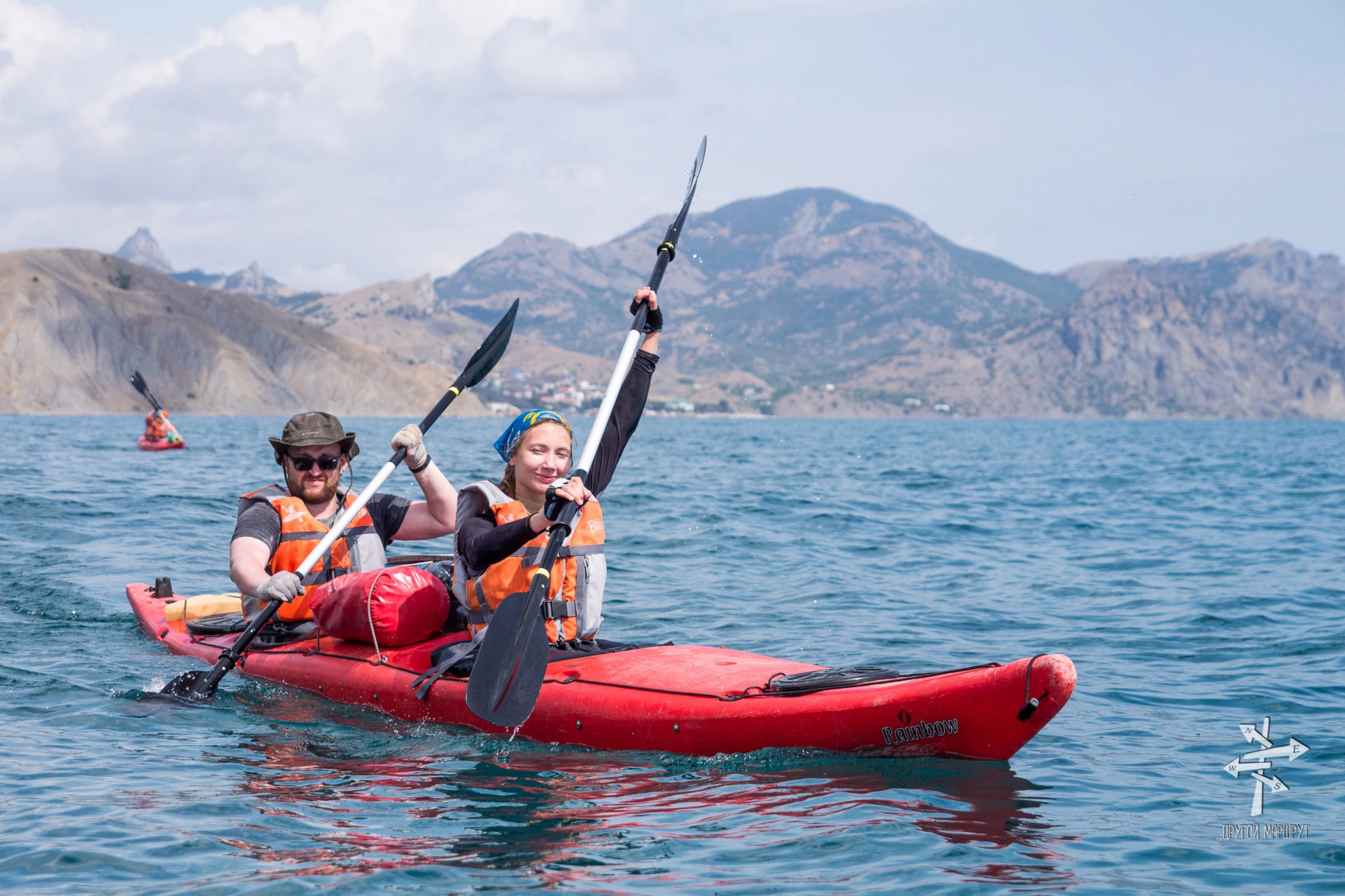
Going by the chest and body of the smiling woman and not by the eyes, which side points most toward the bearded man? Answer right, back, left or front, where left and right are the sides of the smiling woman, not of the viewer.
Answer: back

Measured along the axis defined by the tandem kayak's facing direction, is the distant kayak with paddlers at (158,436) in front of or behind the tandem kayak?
behind

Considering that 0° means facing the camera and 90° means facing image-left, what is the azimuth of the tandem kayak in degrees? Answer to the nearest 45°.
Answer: approximately 315°

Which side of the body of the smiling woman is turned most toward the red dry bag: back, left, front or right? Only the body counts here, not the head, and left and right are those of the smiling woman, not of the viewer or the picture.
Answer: back

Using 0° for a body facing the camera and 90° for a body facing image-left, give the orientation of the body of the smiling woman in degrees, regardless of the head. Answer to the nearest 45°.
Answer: approximately 315°

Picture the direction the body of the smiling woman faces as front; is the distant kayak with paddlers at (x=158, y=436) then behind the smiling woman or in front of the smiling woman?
behind
